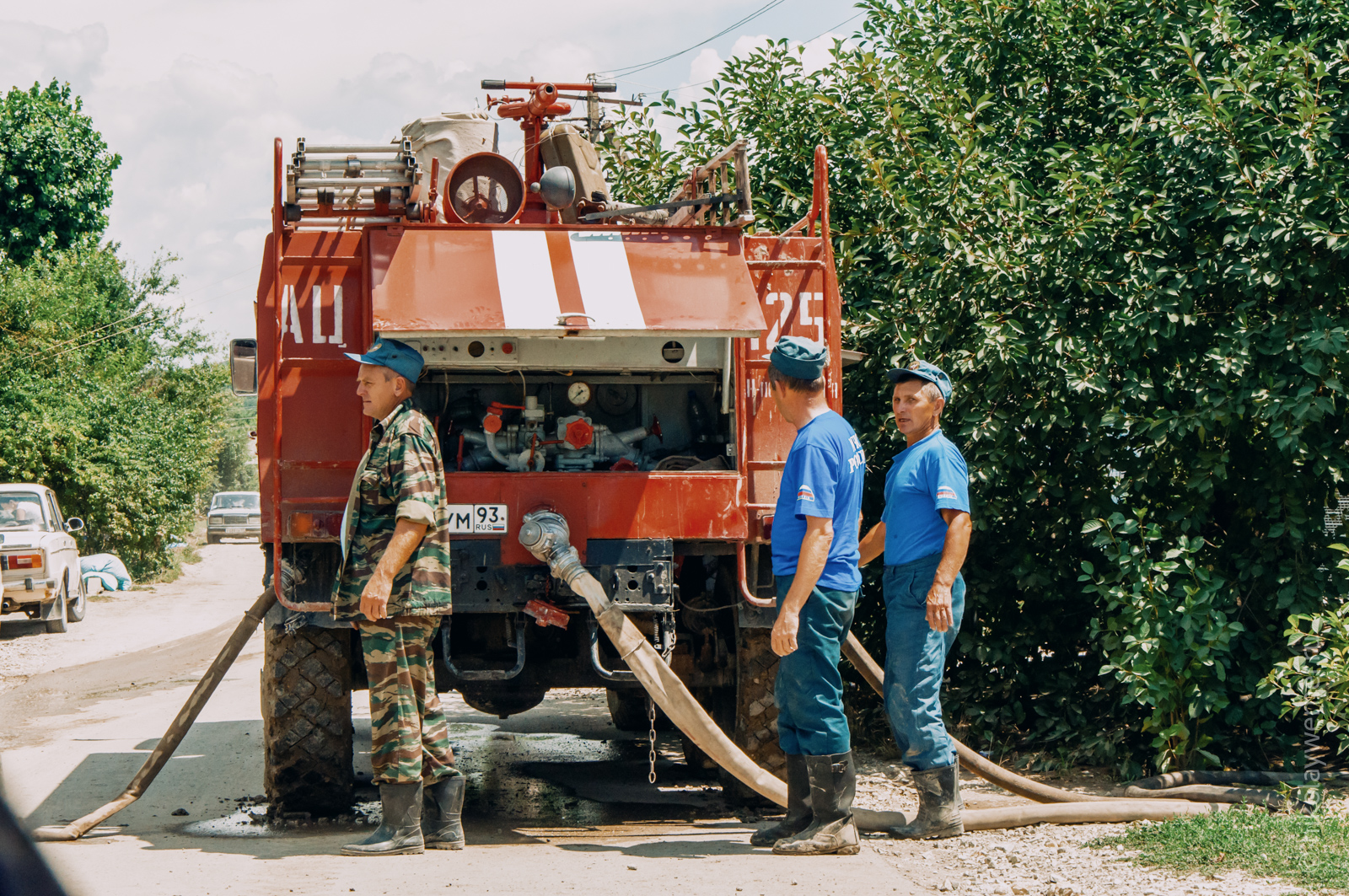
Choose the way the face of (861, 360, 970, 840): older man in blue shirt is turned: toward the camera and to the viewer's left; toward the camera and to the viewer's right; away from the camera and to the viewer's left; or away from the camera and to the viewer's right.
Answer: toward the camera and to the viewer's left

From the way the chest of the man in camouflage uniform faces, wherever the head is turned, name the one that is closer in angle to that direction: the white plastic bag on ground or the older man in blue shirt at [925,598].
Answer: the white plastic bag on ground

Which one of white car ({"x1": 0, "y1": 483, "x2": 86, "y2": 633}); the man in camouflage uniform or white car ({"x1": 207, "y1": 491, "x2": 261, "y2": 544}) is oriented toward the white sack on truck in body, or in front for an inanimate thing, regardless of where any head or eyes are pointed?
white car ({"x1": 207, "y1": 491, "x2": 261, "y2": 544})

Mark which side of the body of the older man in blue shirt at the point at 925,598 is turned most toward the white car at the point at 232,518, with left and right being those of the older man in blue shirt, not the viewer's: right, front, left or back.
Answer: right

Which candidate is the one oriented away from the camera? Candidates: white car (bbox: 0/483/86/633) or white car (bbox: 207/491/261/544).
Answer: white car (bbox: 0/483/86/633)

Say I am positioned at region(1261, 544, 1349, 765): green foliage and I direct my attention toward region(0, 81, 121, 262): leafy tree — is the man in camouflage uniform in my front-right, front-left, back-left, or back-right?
front-left

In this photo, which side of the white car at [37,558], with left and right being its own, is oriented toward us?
back

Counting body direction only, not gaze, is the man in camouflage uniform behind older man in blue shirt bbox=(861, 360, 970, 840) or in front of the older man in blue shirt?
in front

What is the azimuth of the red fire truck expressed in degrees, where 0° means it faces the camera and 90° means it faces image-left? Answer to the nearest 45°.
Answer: approximately 180°

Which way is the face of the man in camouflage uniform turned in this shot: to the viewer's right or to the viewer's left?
to the viewer's left

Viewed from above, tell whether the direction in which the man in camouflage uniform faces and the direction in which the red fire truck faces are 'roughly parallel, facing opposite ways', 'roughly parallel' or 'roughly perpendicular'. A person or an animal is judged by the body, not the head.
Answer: roughly perpendicular

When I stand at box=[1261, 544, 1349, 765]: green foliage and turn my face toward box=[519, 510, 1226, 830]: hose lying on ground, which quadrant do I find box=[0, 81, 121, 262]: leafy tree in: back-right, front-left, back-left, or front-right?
front-right

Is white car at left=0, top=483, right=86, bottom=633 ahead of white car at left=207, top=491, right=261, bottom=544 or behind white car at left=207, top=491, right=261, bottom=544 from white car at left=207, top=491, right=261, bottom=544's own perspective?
ahead

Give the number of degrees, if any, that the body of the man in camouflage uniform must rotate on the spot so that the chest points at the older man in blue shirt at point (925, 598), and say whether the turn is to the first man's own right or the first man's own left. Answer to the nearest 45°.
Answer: approximately 180°

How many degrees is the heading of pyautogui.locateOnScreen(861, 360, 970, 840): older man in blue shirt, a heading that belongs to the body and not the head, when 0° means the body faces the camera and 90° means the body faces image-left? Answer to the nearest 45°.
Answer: approximately 45°

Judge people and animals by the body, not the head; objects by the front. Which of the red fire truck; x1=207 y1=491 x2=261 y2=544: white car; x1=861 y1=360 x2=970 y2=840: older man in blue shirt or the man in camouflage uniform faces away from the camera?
the red fire truck

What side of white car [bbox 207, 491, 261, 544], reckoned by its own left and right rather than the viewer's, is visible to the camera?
front
